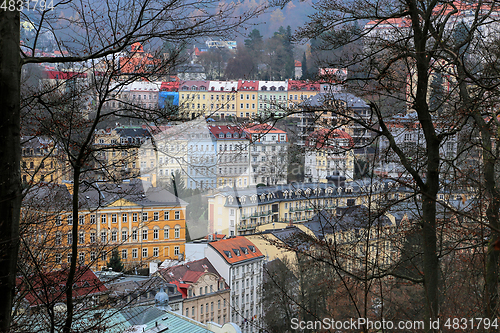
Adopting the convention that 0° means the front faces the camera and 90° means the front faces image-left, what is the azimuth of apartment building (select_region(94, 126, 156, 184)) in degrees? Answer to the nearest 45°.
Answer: approximately 0°

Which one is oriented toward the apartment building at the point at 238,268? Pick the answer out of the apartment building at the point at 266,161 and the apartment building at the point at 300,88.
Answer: the apartment building at the point at 266,161

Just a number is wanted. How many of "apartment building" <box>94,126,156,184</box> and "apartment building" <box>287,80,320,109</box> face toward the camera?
2

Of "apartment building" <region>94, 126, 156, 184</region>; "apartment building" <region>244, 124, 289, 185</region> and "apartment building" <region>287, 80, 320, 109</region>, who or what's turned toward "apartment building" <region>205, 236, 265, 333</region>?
"apartment building" <region>244, 124, 289, 185</region>

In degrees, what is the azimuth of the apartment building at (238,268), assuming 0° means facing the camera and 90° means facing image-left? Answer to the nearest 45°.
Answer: approximately 315°

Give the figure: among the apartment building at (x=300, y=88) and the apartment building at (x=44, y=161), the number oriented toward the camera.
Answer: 2
